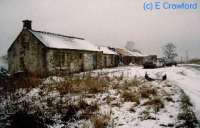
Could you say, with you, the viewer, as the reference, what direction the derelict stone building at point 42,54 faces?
facing the viewer and to the right of the viewer

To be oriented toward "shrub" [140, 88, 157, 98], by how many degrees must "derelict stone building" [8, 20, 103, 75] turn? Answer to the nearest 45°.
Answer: approximately 45° to its right

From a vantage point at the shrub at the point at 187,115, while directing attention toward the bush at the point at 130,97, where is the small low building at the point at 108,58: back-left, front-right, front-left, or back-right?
front-right

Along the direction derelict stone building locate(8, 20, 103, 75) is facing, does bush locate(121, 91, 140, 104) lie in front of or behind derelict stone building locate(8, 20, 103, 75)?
in front

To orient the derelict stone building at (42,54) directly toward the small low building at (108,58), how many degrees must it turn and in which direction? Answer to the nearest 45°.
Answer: approximately 90° to its left

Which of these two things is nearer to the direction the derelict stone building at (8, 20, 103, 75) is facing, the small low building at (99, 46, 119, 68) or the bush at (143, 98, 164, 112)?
the bush

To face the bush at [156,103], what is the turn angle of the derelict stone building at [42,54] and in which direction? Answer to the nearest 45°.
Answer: approximately 45° to its right

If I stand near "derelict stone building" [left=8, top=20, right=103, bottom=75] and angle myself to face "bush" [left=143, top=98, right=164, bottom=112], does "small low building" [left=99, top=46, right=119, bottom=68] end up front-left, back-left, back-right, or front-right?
back-left

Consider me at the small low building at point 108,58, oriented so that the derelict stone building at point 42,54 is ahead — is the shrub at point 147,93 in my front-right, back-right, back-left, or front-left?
front-left

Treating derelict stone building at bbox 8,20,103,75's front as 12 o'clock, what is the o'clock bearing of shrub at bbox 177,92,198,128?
The shrub is roughly at 1 o'clock from the derelict stone building.
